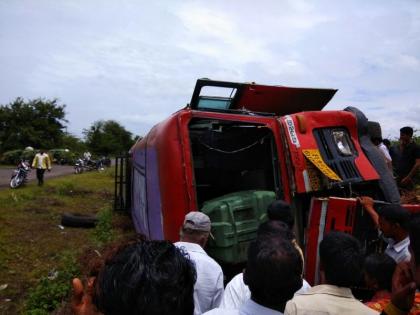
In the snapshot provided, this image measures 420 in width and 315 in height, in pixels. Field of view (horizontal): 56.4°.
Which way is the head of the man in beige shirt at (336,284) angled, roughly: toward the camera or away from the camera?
away from the camera

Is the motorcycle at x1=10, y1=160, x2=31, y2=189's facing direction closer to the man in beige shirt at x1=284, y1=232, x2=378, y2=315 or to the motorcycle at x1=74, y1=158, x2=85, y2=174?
the man in beige shirt

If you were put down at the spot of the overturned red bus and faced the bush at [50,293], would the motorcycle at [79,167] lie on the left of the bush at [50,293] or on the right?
right

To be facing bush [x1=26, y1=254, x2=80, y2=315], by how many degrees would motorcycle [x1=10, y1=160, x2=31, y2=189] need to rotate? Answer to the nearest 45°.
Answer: approximately 45° to its left

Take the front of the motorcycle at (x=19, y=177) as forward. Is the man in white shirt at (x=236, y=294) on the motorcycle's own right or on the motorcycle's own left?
on the motorcycle's own left

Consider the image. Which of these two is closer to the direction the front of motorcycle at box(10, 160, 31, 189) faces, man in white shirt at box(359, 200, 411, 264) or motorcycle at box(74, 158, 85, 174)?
the man in white shirt

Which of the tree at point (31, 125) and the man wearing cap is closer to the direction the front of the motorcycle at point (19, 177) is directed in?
the man wearing cap

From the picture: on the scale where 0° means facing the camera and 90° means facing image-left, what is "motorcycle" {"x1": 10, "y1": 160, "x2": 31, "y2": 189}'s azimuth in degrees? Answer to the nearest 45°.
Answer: approximately 45°

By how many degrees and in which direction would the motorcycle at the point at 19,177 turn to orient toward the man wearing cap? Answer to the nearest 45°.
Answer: approximately 45° to its left

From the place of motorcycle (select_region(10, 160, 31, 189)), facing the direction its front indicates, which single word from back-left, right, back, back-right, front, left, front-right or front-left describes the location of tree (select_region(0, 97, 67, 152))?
back-right

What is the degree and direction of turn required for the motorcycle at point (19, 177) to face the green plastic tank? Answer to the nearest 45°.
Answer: approximately 45° to its left

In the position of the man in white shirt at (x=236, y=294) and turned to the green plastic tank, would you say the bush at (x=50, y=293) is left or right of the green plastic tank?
left

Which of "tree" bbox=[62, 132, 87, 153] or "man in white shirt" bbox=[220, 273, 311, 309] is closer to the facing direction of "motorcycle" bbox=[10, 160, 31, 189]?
the man in white shirt

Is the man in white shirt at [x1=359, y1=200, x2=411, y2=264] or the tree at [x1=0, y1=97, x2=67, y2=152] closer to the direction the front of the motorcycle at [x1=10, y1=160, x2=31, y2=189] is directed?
the man in white shirt

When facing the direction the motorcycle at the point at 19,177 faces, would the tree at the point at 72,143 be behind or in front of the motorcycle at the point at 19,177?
behind
